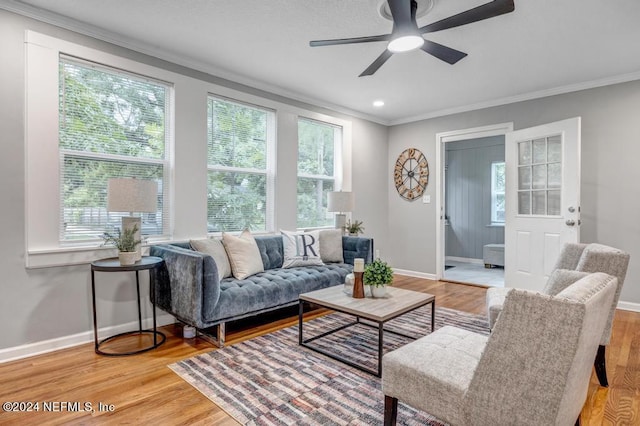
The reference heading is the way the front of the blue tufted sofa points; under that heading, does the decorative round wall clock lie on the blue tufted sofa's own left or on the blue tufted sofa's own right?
on the blue tufted sofa's own left

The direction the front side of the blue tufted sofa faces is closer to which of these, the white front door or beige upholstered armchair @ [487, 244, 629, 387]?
the beige upholstered armchair

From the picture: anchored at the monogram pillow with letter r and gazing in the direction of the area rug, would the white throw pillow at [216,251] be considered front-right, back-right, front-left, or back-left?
front-right

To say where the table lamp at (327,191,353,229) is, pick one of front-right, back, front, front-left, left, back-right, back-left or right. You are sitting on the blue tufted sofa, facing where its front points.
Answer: left

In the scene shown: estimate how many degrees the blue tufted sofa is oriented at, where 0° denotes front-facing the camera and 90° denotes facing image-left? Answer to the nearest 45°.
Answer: approximately 315°

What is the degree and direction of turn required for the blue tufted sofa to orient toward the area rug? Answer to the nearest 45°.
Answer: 0° — it already faces it
